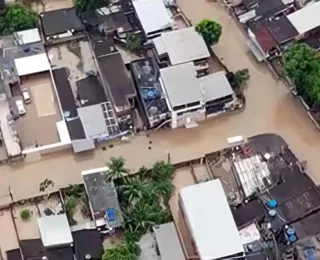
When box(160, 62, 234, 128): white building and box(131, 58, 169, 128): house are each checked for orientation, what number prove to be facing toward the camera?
2

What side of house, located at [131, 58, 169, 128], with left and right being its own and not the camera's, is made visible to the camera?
front

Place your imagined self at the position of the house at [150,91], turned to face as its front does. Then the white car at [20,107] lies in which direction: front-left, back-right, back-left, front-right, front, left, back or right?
right

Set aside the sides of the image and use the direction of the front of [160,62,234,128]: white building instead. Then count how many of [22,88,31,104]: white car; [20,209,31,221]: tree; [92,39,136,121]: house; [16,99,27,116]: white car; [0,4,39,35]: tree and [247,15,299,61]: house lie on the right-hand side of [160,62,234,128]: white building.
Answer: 5

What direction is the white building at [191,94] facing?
toward the camera

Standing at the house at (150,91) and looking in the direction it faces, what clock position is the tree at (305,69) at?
The tree is roughly at 9 o'clock from the house.

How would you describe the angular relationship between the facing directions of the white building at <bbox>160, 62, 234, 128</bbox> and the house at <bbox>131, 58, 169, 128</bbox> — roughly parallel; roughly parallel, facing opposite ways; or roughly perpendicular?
roughly parallel

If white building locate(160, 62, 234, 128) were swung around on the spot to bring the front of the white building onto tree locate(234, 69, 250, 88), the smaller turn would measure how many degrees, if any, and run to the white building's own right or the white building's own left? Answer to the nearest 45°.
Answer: approximately 135° to the white building's own left

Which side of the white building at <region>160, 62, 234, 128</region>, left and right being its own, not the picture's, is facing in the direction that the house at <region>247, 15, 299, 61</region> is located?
left
